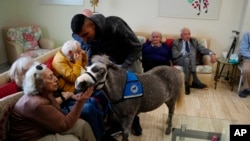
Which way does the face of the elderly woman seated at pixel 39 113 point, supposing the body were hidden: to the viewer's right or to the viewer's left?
to the viewer's right

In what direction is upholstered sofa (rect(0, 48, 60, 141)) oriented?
to the viewer's right

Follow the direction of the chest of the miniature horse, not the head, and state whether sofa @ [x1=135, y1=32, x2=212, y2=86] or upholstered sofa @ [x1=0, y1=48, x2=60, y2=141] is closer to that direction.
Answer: the upholstered sofa

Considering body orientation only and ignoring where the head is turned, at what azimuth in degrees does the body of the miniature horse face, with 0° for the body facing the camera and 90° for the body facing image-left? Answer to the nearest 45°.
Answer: approximately 45°

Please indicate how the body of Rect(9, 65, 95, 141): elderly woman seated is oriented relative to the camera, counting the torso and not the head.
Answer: to the viewer's right

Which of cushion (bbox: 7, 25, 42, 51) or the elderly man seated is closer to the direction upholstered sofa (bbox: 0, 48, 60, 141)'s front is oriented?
the elderly man seated

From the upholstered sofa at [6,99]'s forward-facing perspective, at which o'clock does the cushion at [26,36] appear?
The cushion is roughly at 9 o'clock from the upholstered sofa.

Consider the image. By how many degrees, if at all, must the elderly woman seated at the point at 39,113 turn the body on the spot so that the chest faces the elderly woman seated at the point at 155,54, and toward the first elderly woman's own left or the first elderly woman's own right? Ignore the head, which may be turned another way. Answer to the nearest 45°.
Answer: approximately 45° to the first elderly woman's own left

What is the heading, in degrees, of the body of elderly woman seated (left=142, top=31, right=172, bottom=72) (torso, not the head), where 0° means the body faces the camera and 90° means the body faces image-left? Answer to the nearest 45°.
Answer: approximately 0°

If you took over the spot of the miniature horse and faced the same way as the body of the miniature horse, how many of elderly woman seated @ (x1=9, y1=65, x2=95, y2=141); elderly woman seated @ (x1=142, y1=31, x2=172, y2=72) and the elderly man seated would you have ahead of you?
1
